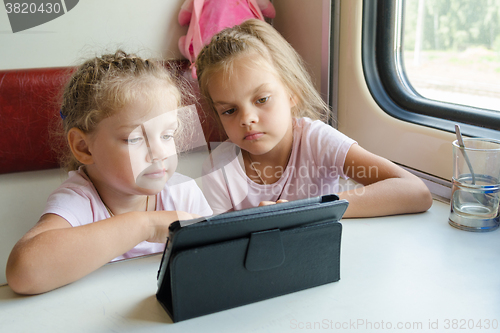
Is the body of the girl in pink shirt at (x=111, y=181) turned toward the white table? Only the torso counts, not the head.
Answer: yes

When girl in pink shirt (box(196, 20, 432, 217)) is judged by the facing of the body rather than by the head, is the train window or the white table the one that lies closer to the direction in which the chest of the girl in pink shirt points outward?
the white table

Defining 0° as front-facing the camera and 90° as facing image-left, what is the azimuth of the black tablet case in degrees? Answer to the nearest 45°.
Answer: approximately 135°

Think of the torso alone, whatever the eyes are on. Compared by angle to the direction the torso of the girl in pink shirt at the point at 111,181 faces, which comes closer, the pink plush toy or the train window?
the train window

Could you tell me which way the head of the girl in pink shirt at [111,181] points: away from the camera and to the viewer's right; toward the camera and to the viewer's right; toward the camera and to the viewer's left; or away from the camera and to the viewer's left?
toward the camera and to the viewer's right

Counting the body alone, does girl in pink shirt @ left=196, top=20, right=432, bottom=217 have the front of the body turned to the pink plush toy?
no

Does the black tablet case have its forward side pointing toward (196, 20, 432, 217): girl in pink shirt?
no

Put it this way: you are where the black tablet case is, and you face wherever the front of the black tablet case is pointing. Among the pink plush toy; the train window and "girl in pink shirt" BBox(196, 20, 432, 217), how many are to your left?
0

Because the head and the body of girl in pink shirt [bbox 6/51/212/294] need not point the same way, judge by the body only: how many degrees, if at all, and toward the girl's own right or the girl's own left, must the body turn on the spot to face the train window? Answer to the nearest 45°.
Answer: approximately 45° to the girl's own left

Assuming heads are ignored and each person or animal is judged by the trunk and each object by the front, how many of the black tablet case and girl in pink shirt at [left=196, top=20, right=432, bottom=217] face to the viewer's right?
0

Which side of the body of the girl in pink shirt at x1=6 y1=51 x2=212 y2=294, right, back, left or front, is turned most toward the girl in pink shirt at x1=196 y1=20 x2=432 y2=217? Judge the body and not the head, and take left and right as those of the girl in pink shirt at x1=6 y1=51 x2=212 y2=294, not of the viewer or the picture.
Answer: left

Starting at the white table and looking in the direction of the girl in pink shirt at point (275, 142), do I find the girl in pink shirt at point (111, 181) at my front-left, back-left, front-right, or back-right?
front-left

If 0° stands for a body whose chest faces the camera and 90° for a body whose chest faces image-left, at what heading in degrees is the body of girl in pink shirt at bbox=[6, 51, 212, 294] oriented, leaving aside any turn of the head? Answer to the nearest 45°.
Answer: approximately 315°

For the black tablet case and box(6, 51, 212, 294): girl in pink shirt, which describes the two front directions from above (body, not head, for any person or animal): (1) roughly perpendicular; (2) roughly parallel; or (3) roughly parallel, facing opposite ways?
roughly parallel, facing opposite ways

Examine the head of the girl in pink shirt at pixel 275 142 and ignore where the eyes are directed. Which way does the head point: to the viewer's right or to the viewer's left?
to the viewer's left

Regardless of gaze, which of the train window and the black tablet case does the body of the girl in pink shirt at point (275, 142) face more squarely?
the black tablet case
